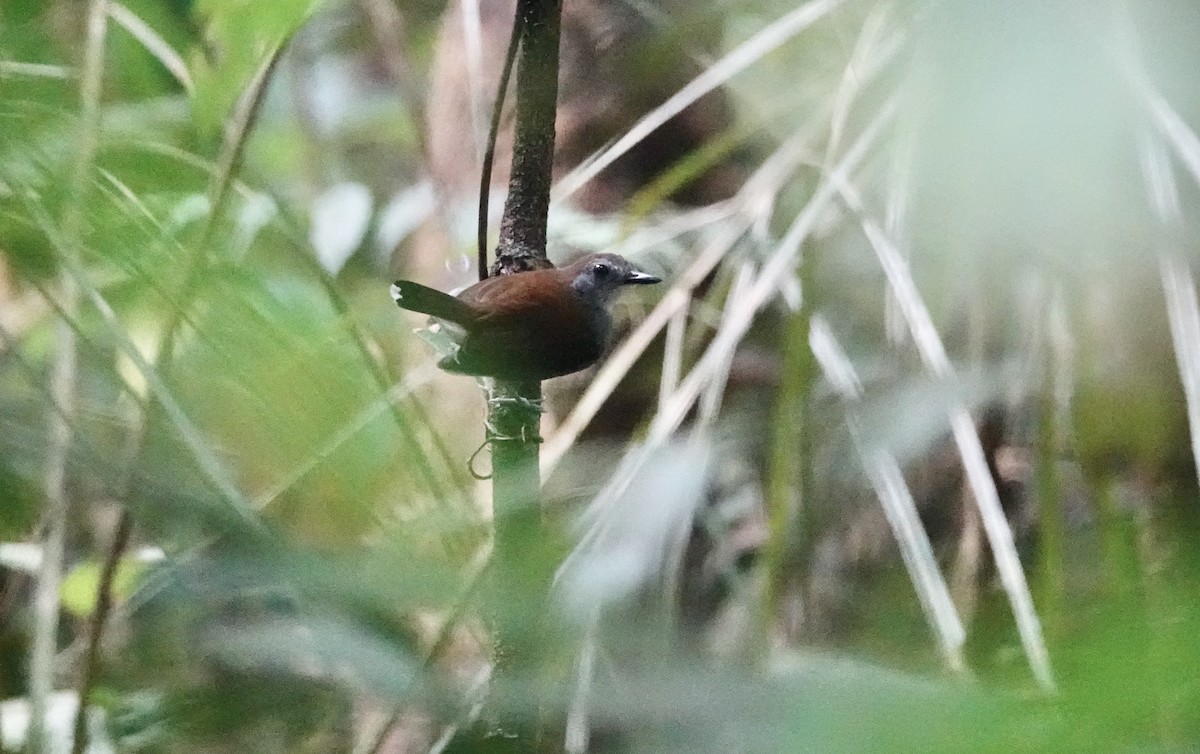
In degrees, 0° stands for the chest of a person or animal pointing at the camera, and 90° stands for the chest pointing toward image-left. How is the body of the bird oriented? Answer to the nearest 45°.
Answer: approximately 270°
